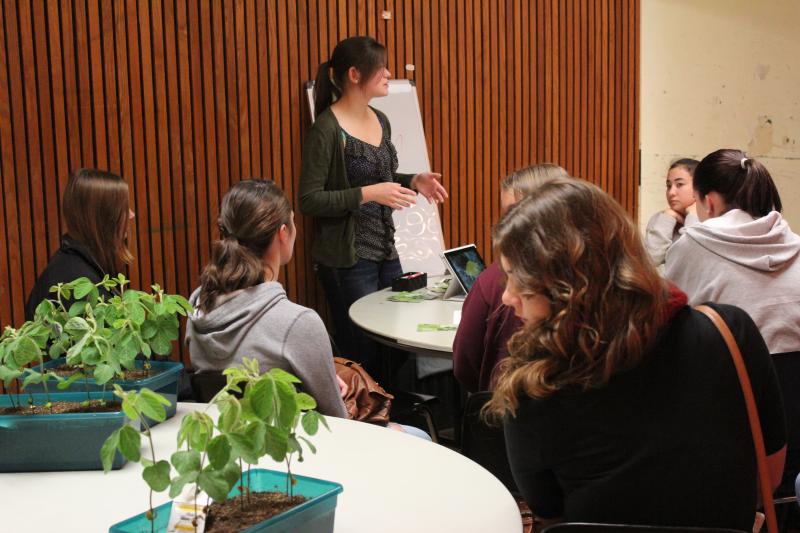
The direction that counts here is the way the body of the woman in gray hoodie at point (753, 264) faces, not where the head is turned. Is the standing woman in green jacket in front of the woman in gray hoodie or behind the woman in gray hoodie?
in front

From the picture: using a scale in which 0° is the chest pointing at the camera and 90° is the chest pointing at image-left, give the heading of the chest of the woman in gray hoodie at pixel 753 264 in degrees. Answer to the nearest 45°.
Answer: approximately 135°

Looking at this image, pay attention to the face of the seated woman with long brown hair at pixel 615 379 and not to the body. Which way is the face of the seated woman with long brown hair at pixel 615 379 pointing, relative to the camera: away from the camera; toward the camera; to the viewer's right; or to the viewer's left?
to the viewer's left

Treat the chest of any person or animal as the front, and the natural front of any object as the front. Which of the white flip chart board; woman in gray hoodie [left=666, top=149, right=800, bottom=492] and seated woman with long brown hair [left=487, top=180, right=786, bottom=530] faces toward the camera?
the white flip chart board

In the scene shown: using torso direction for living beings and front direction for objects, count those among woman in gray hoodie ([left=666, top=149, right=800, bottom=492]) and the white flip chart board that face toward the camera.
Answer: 1

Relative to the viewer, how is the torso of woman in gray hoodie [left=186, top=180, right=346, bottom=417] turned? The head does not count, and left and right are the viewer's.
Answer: facing away from the viewer and to the right of the viewer

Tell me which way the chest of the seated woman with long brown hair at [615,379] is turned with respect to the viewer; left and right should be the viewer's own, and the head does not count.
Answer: facing away from the viewer and to the left of the viewer

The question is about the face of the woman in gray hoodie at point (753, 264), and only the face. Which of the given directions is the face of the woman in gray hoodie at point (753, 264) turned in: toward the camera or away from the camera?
away from the camera

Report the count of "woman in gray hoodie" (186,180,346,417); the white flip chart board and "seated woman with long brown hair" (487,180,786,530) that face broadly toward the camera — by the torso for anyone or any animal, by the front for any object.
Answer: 1

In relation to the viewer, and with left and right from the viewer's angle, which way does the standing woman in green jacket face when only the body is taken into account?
facing the viewer and to the right of the viewer

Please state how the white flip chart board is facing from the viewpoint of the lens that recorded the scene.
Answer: facing the viewer

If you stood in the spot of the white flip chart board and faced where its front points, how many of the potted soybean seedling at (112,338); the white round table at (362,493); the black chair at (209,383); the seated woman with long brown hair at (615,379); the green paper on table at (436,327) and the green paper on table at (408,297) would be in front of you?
6

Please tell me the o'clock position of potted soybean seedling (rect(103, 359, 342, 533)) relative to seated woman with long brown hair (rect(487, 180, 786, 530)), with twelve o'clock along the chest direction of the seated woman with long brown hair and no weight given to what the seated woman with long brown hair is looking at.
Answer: The potted soybean seedling is roughly at 9 o'clock from the seated woman with long brown hair.

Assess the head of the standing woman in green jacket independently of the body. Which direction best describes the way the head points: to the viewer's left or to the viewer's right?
to the viewer's right

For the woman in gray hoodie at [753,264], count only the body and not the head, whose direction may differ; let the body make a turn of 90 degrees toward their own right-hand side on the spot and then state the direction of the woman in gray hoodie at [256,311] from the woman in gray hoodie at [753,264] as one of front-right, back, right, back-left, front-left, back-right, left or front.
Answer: back

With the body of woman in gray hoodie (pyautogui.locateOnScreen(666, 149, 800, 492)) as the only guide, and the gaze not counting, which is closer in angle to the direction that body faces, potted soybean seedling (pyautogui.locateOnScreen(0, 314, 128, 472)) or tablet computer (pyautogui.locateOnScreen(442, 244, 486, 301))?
the tablet computer

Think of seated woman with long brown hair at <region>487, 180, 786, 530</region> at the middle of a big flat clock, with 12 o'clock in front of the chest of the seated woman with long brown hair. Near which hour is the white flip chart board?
The white flip chart board is roughly at 1 o'clock from the seated woman with long brown hair.
